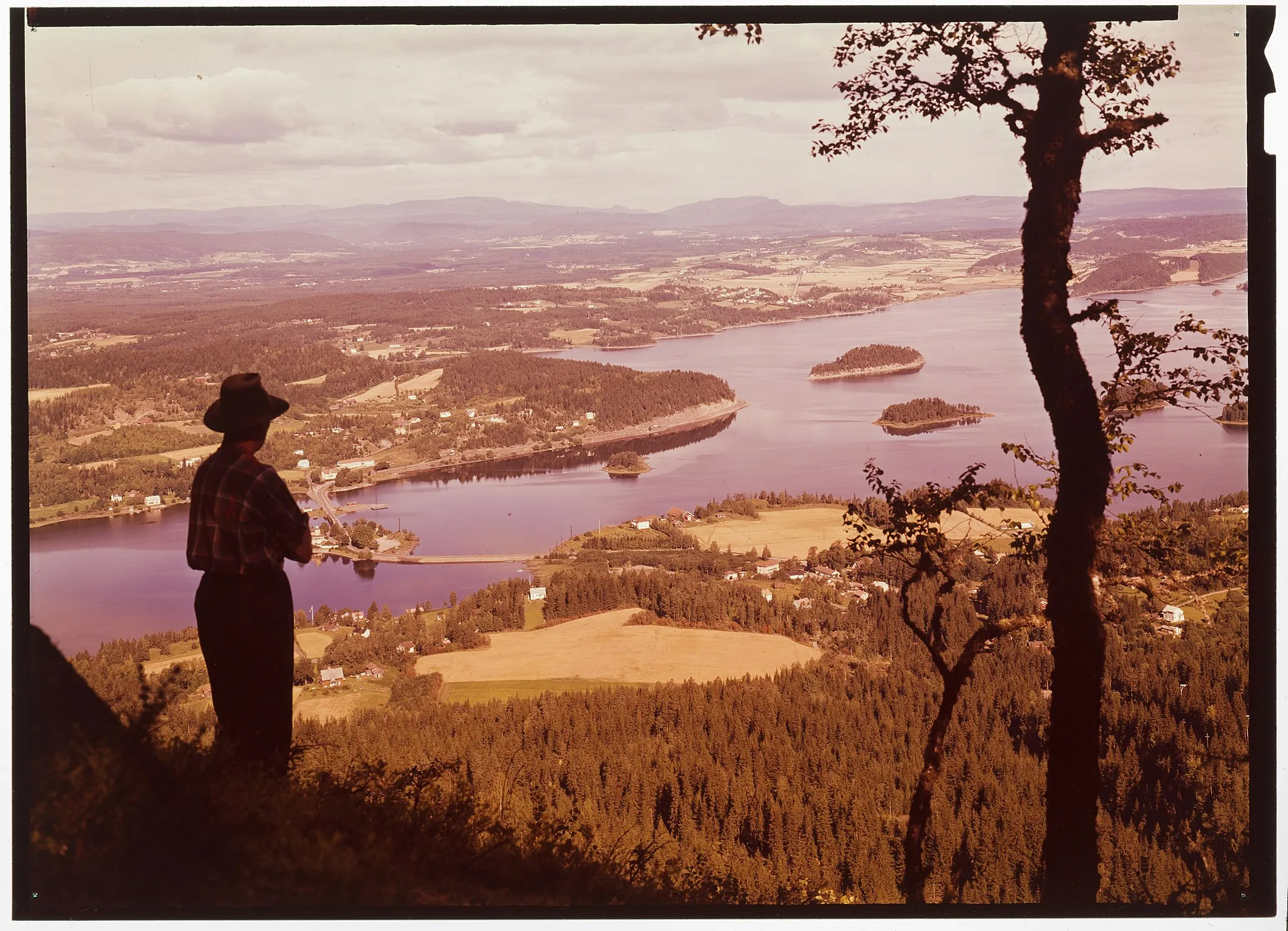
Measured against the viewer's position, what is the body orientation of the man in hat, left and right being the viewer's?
facing away from the viewer and to the right of the viewer

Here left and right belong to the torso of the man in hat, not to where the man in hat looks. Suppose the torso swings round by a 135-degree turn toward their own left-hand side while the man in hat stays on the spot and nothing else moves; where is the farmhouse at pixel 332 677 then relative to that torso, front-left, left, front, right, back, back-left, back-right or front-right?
right

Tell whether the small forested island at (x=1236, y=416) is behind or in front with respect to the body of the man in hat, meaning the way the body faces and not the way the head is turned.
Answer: in front

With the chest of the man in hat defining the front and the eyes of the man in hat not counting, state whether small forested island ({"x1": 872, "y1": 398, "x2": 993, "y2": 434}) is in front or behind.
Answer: in front

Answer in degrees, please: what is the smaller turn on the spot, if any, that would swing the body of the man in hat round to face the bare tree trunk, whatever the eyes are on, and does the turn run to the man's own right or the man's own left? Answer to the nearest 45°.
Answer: approximately 45° to the man's own right

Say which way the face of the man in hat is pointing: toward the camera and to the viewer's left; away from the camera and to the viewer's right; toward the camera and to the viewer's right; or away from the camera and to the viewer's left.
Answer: away from the camera and to the viewer's right

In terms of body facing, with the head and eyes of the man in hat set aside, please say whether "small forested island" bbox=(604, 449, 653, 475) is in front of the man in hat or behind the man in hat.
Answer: in front

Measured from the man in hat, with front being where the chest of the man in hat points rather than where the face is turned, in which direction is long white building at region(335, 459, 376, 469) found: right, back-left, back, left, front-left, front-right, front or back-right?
front-left
